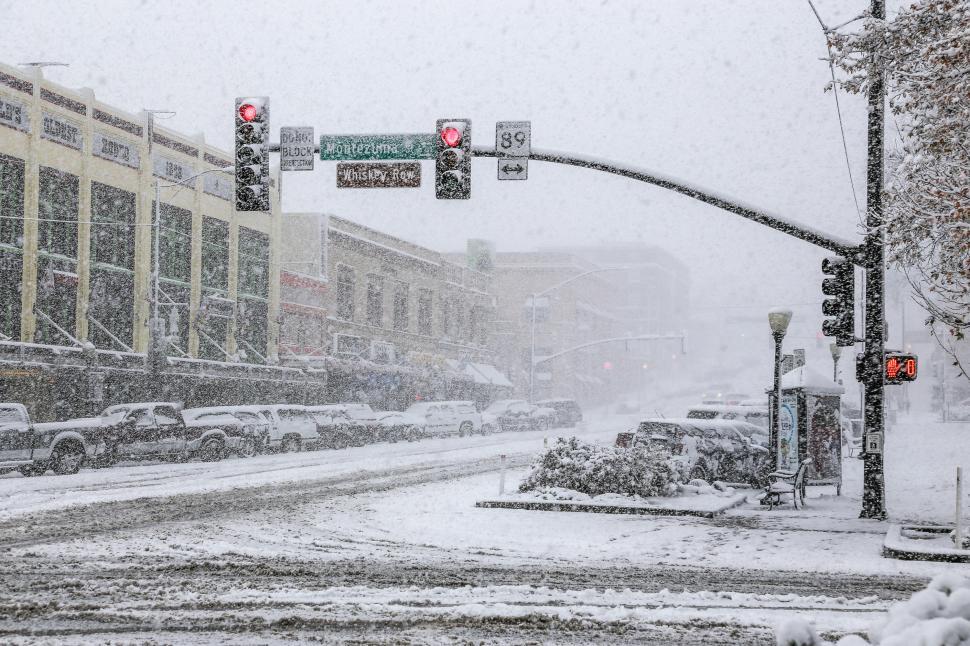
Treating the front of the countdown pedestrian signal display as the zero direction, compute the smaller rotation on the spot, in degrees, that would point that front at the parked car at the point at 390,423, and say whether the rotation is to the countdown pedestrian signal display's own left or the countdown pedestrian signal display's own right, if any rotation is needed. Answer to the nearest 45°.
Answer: approximately 135° to the countdown pedestrian signal display's own right

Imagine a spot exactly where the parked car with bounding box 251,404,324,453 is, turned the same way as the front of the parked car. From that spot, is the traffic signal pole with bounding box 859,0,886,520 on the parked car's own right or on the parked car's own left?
on the parked car's own left

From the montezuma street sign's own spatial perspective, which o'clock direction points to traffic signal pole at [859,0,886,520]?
The traffic signal pole is roughly at 9 o'clock from the montezuma street sign.

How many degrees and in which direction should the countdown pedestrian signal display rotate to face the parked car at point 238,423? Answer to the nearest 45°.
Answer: approximately 135° to its right

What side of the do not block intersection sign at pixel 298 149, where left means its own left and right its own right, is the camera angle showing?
front

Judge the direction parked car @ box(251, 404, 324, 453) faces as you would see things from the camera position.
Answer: facing to the left of the viewer

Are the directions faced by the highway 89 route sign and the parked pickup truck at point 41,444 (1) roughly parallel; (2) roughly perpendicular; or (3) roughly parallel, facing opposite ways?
roughly perpendicular

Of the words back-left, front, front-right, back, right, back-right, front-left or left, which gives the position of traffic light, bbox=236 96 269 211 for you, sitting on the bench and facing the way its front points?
front-left

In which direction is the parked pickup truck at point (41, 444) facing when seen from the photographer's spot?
facing to the left of the viewer

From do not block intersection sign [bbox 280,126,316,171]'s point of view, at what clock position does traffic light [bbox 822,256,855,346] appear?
The traffic light is roughly at 9 o'clock from the do not block intersection sign.

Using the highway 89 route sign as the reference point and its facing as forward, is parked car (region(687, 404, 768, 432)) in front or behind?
behind

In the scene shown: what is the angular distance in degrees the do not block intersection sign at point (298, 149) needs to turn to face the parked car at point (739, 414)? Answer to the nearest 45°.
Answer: approximately 135° to its left

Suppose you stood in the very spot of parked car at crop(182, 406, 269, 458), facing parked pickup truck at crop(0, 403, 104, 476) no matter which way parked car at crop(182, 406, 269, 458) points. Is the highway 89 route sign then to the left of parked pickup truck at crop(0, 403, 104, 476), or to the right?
left

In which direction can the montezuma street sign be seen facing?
toward the camera
